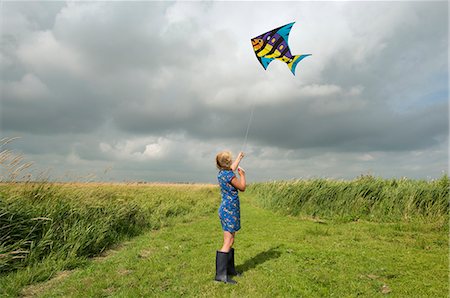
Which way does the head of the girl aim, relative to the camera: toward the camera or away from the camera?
away from the camera

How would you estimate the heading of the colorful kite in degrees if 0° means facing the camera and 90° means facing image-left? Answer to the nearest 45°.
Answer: approximately 90°
